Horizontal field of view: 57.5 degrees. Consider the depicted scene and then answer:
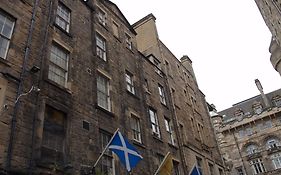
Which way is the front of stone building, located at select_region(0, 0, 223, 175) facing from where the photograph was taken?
facing the viewer and to the right of the viewer
